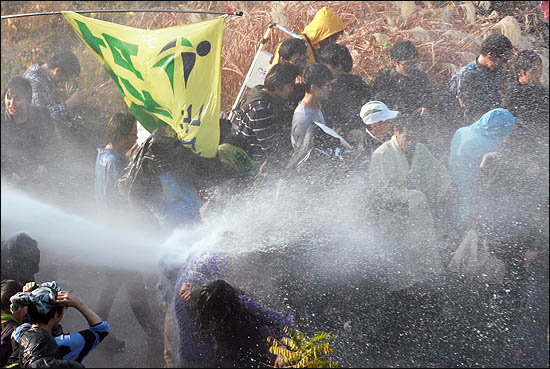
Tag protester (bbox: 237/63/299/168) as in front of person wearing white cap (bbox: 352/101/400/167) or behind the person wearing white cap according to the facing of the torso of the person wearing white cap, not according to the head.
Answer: behind

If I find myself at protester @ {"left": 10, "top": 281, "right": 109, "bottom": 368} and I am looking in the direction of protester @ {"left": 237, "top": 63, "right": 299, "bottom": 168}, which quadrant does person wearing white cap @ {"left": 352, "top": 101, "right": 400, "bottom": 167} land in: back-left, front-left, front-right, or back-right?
front-right

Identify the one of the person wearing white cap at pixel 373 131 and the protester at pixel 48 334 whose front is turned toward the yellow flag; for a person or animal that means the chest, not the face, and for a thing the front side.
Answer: the protester

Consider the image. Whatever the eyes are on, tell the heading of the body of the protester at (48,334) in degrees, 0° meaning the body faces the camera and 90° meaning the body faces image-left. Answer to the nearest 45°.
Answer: approximately 225°

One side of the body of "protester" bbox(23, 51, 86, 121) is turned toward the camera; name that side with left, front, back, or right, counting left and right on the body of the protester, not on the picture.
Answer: right

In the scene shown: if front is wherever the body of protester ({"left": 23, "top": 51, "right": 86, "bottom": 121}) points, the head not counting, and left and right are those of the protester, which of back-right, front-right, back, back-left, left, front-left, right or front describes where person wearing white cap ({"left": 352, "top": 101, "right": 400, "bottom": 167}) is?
front-right
